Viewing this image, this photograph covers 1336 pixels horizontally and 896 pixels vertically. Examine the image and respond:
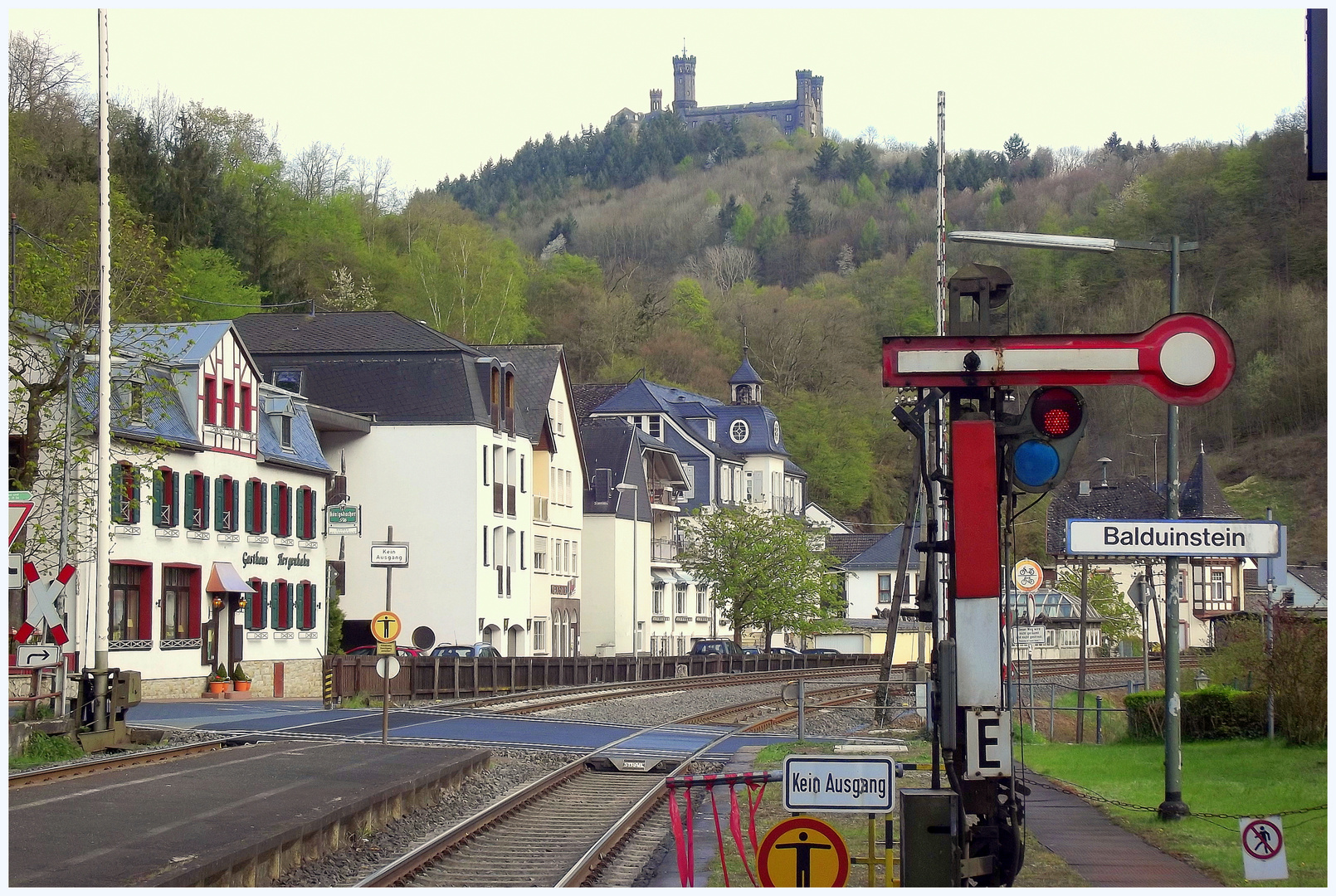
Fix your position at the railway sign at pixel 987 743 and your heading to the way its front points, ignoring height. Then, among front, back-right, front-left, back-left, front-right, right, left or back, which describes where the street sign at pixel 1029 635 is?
back

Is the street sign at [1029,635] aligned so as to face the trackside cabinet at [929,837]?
yes

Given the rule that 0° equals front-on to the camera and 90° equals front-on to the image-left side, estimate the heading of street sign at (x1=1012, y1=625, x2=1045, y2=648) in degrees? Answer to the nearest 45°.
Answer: approximately 0°

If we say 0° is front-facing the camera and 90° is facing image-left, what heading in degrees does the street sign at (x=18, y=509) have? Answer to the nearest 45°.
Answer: approximately 0°
